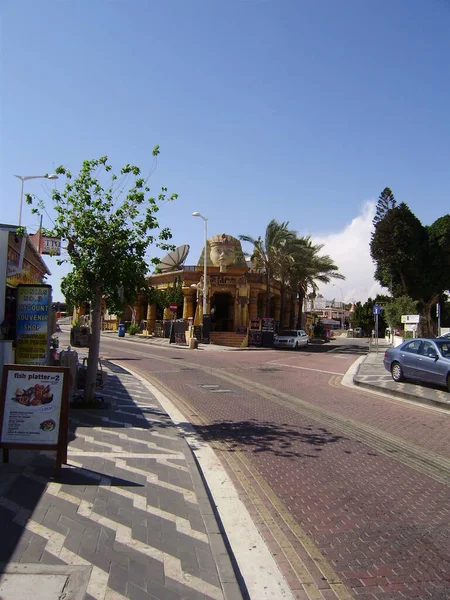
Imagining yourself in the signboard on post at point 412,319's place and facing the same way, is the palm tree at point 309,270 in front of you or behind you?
behind

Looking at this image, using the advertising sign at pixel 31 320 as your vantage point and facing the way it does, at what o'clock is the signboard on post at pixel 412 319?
The signboard on post is roughly at 8 o'clock from the advertising sign.

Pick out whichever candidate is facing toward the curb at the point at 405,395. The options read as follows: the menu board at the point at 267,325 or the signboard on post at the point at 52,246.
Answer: the menu board

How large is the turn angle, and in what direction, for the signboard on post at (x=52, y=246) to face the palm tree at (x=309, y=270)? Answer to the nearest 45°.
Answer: approximately 135° to its left

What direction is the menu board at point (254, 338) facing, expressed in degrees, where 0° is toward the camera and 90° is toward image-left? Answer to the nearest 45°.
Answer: approximately 0°

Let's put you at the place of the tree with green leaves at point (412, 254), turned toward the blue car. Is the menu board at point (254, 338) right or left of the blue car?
right

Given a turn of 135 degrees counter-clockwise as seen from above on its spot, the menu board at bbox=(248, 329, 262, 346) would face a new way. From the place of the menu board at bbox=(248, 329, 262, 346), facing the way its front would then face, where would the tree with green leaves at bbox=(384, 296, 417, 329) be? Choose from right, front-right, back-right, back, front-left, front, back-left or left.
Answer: front-right

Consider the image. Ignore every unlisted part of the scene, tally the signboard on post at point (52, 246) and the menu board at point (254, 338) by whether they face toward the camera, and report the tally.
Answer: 2

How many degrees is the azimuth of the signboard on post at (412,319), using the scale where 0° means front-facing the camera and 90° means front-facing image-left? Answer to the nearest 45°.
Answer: approximately 0°
